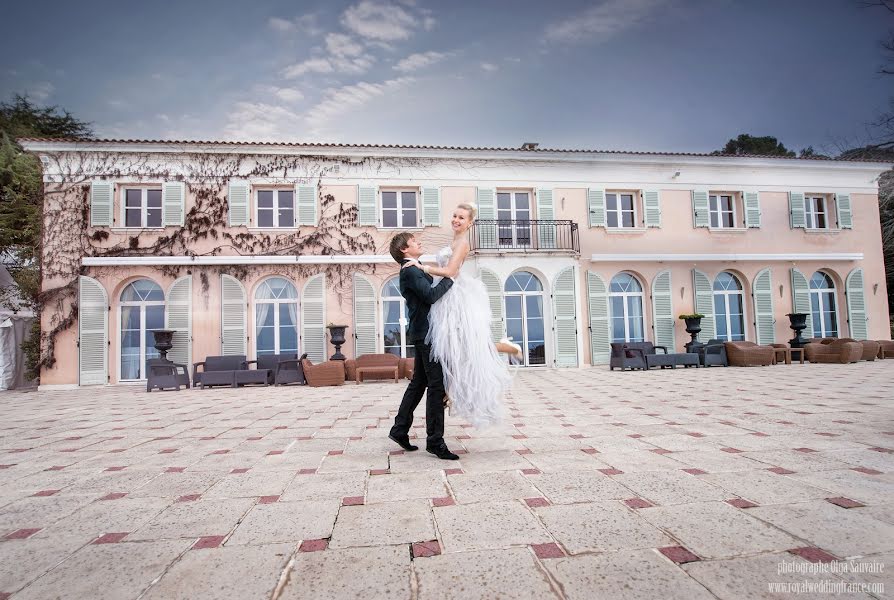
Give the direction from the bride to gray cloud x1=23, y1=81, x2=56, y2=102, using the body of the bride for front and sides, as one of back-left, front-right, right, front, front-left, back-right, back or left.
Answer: front-right

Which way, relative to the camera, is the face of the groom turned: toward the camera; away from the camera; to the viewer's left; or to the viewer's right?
to the viewer's right

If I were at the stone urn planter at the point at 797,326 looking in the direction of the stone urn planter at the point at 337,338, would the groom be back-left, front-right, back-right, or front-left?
front-left

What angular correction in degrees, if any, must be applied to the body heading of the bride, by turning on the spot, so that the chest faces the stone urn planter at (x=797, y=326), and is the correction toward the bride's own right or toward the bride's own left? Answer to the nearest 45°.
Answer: approximately 135° to the bride's own right

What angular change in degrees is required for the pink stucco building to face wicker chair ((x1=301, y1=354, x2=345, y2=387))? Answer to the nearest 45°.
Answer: approximately 45° to its right

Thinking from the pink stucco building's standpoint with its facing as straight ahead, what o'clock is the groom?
The groom is roughly at 12 o'clock from the pink stucco building.

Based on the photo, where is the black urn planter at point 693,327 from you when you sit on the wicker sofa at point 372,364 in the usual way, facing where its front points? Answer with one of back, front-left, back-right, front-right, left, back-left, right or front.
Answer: left

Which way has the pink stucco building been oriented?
toward the camera

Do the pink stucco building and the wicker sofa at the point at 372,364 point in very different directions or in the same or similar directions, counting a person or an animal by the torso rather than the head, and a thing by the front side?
same or similar directions

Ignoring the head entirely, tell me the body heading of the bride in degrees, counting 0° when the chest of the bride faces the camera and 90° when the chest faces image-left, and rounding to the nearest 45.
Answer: approximately 90°

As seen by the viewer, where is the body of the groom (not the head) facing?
to the viewer's right
